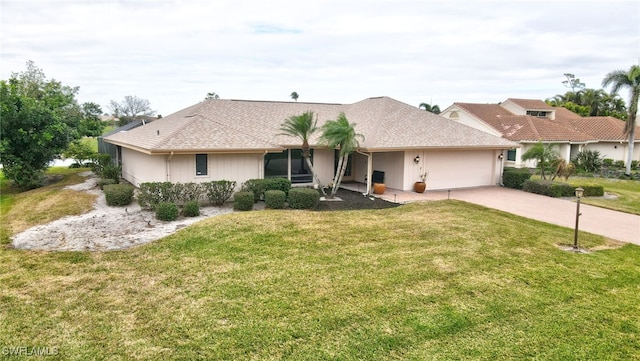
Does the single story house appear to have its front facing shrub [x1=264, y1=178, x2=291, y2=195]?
yes

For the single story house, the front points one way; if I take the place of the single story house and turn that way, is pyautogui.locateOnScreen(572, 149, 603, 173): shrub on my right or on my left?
on my left

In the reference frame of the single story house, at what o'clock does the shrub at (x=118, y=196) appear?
The shrub is roughly at 2 o'clock from the single story house.

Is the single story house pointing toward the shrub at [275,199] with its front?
yes

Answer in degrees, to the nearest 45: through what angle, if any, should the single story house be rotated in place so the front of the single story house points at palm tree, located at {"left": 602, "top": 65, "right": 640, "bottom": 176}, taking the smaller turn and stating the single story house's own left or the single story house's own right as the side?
approximately 90° to the single story house's own left

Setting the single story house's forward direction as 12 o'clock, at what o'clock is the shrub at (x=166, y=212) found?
The shrub is roughly at 1 o'clock from the single story house.

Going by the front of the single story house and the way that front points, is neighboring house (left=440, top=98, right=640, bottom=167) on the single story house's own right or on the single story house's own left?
on the single story house's own left

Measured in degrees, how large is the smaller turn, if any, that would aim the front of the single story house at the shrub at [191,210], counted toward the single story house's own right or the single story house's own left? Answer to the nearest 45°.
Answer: approximately 45° to the single story house's own right

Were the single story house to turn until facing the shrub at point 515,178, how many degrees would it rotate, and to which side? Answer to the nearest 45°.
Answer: approximately 90° to its left

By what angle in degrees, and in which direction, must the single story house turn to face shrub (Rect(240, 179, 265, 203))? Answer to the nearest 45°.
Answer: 0° — it already faces it

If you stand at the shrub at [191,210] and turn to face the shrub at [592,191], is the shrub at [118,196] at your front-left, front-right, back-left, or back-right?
back-left

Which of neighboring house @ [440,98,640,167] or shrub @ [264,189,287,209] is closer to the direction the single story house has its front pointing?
the shrub

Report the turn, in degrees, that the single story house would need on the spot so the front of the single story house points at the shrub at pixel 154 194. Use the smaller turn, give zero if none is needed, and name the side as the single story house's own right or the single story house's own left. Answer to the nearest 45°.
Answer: approximately 45° to the single story house's own right

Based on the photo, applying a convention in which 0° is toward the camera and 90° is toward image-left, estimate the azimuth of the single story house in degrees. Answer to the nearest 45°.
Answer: approximately 0°

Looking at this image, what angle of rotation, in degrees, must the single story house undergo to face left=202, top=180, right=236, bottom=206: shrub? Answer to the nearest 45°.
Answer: approximately 45° to its right

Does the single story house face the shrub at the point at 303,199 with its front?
yes
